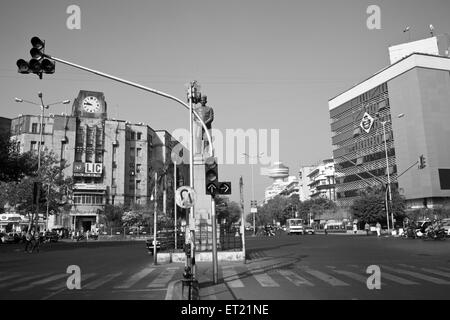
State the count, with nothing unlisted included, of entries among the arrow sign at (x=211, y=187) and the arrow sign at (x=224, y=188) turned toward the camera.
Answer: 2

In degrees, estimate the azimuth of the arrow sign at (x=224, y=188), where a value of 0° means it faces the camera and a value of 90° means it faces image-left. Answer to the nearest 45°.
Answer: approximately 0°

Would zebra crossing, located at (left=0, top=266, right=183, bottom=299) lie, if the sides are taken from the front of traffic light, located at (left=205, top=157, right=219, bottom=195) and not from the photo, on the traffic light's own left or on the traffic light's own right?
on the traffic light's own right

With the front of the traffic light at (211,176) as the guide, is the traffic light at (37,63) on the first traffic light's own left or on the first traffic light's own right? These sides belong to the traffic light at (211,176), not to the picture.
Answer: on the first traffic light's own right

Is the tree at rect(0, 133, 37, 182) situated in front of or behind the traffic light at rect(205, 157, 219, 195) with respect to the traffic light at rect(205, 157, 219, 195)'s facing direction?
behind
